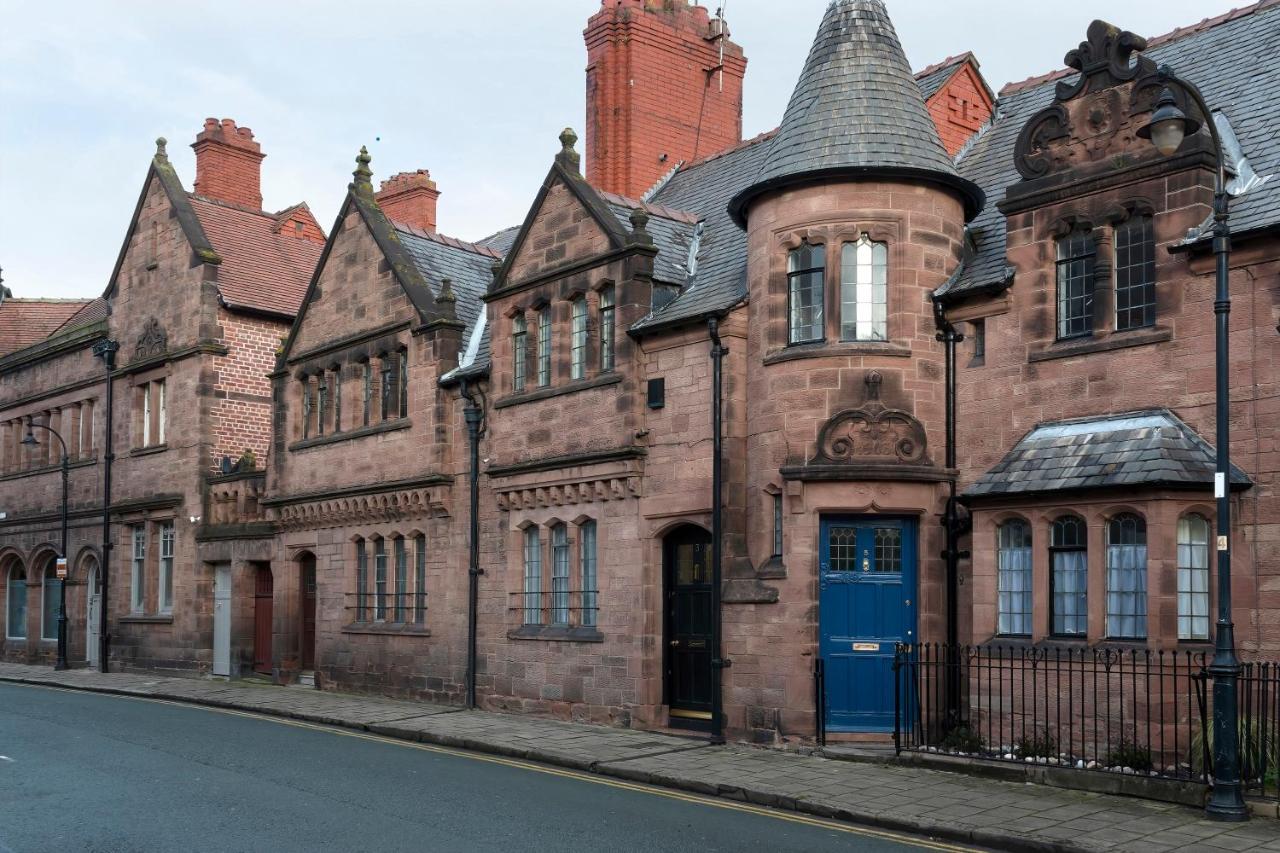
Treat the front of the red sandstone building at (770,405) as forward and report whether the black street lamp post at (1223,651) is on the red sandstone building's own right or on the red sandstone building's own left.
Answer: on the red sandstone building's own left

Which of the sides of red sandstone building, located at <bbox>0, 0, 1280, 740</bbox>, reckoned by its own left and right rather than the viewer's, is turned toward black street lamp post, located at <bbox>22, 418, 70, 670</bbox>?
right

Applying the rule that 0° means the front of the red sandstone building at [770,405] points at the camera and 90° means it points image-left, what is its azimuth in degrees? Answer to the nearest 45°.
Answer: approximately 45°
